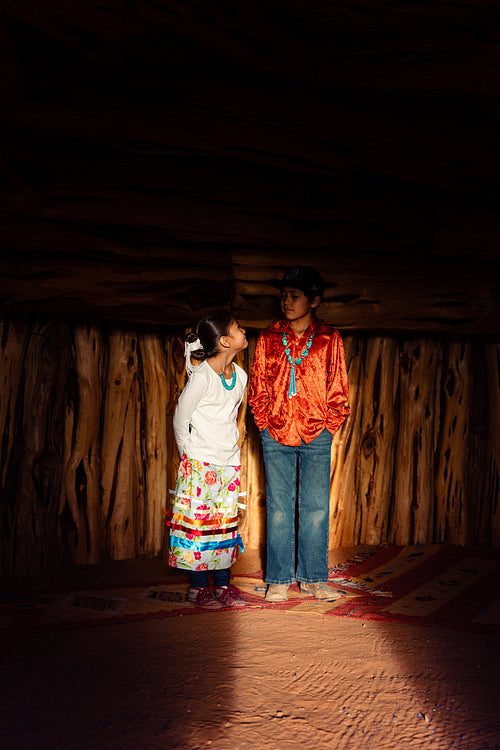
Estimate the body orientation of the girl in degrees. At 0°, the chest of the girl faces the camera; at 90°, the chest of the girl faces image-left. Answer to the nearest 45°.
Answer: approximately 315°

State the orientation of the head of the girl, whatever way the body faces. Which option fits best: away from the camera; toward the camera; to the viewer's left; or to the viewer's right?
to the viewer's right
